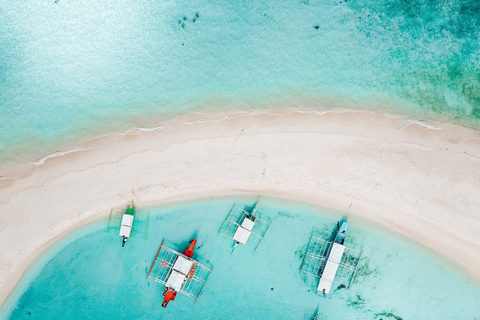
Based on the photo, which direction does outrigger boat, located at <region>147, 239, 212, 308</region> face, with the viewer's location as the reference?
facing away from the viewer and to the right of the viewer

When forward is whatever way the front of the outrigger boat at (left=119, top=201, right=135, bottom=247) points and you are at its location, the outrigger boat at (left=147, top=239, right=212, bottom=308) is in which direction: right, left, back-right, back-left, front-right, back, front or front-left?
right

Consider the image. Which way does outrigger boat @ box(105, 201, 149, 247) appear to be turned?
away from the camera

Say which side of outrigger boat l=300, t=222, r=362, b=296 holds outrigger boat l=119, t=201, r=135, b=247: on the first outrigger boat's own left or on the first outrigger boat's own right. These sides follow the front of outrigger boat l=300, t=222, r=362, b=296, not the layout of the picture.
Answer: on the first outrigger boat's own left

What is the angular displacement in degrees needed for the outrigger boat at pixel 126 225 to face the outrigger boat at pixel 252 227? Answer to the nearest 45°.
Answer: approximately 90° to its right

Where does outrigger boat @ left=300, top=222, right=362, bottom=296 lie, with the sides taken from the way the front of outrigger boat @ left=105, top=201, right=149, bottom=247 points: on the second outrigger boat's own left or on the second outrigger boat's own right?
on the second outrigger boat's own right

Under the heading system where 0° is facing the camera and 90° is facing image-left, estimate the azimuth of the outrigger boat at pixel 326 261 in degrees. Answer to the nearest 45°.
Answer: approximately 180°

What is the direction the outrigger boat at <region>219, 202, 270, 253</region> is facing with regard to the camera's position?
facing away from the viewer and to the right of the viewer

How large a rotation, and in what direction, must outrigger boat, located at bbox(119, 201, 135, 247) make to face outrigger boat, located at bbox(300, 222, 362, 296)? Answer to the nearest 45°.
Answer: approximately 90° to its right

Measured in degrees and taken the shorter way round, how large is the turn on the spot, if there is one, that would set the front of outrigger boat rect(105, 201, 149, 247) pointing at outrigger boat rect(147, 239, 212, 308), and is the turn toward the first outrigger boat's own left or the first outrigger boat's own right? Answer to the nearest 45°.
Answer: approximately 90° to the first outrigger boat's own right
